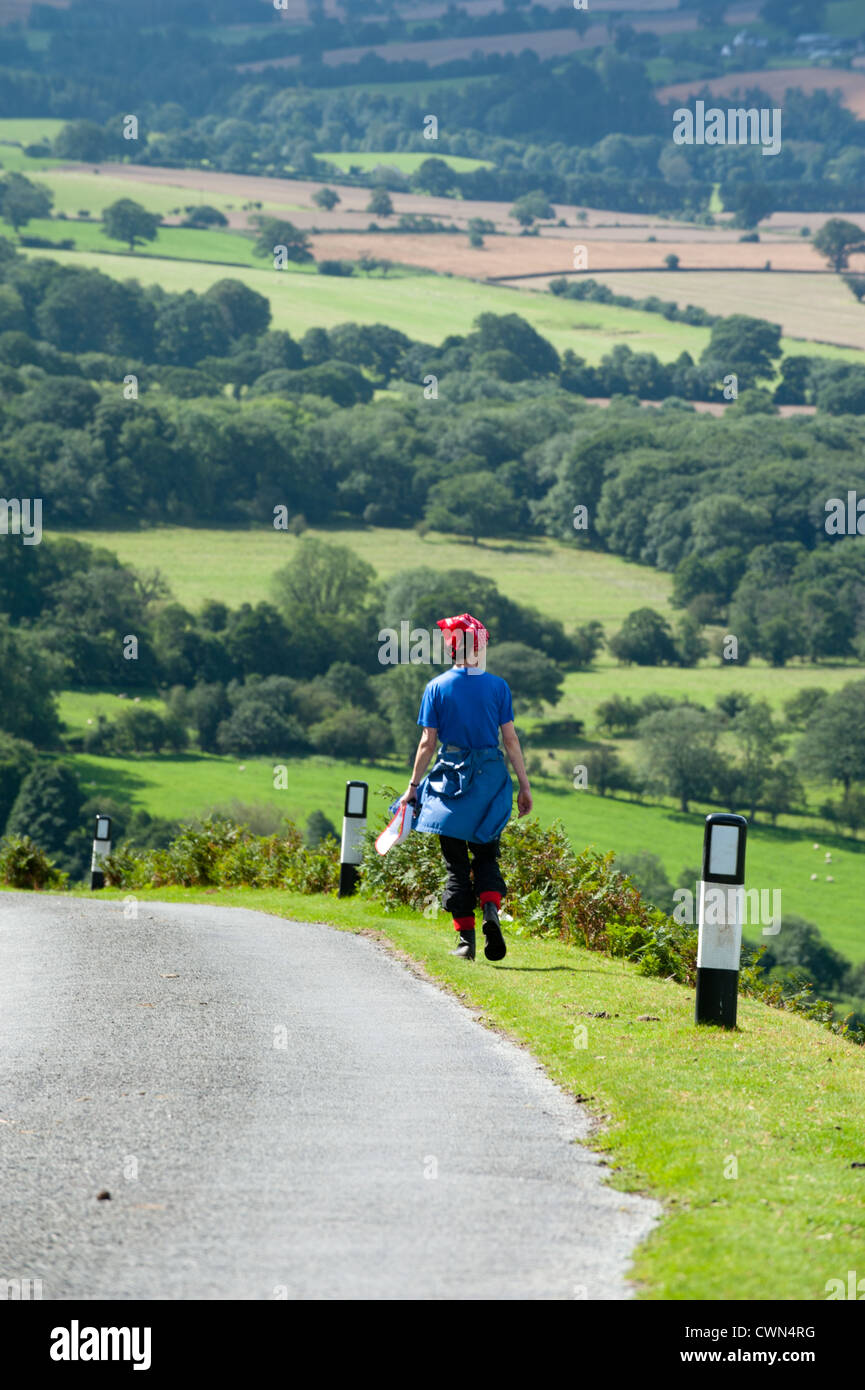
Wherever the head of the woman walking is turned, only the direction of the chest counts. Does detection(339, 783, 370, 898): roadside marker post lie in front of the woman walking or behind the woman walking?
in front

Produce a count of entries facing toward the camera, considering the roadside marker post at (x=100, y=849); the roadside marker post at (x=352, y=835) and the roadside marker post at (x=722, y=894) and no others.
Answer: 3

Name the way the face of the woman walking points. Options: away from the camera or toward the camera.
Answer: away from the camera

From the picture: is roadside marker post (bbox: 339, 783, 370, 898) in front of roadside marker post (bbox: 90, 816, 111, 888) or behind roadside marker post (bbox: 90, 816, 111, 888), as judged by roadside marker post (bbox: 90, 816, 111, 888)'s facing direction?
in front

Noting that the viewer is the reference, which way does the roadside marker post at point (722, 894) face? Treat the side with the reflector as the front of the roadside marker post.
facing the viewer

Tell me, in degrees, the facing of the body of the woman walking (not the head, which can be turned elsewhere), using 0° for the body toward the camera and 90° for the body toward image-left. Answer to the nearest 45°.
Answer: approximately 180°

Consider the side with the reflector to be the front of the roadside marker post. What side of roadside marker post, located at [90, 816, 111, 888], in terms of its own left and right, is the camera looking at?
front

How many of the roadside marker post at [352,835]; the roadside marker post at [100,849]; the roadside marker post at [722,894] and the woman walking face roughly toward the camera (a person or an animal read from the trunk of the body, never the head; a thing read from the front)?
3

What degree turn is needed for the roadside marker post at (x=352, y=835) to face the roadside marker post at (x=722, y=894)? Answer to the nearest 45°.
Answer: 0° — it already faces it
